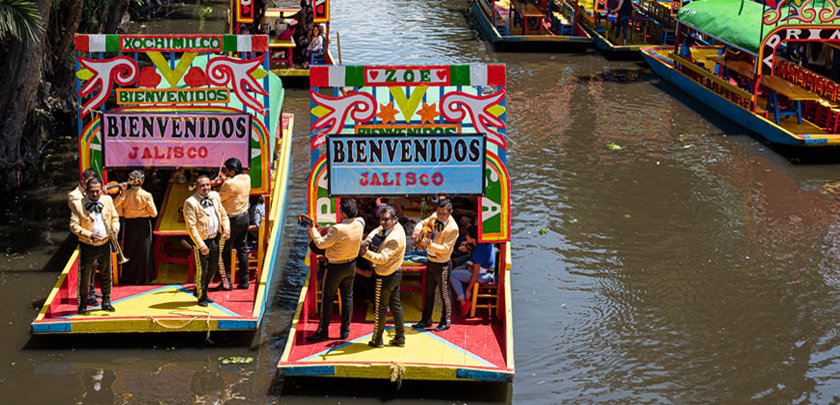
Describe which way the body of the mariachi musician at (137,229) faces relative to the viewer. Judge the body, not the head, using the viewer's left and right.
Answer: facing away from the viewer

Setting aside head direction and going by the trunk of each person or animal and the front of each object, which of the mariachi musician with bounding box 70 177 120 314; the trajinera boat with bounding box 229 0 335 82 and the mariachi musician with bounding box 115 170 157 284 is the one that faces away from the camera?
the mariachi musician with bounding box 115 170 157 284

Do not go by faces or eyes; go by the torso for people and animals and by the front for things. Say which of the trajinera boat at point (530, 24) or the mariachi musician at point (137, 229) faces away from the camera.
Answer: the mariachi musician

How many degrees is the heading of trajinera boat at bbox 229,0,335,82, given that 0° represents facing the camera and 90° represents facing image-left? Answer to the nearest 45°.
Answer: approximately 0°

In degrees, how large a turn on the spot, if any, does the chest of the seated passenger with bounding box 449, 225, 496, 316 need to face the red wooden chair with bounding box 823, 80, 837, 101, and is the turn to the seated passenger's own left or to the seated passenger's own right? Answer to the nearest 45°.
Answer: approximately 135° to the seated passenger's own right
